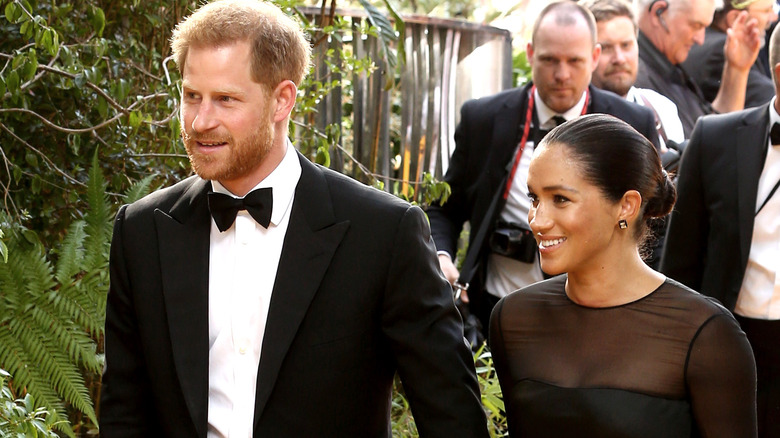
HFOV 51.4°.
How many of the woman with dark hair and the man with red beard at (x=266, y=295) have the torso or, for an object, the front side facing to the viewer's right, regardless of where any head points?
0

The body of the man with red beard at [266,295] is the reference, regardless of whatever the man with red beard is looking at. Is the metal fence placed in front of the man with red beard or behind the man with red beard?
behind

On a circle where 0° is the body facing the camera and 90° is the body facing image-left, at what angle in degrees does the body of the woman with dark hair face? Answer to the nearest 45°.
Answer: approximately 45°

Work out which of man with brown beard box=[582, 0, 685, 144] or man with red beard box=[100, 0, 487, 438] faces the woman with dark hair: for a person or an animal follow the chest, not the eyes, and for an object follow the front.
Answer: man with brown beard box=[582, 0, 685, 144]

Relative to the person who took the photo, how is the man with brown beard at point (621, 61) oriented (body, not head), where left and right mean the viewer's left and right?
facing the viewer

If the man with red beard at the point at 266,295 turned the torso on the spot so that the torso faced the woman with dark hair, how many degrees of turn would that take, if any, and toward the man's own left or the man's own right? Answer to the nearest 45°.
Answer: approximately 135° to the man's own left

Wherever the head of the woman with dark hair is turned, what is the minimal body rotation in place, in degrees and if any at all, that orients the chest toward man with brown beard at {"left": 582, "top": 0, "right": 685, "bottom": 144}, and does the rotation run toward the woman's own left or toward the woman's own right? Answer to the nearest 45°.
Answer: approximately 135° to the woman's own right

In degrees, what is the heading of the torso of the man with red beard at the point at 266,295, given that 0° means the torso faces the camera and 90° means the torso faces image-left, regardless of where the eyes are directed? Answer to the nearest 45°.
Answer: approximately 45°

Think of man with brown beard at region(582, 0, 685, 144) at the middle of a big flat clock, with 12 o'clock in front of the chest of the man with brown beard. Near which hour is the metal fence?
The metal fence is roughly at 3 o'clock from the man with brown beard.

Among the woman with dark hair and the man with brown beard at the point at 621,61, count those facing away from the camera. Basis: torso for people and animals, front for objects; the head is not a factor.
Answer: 0

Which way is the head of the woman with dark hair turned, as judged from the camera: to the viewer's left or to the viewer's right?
to the viewer's left

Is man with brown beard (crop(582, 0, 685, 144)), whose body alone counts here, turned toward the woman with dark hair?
yes
